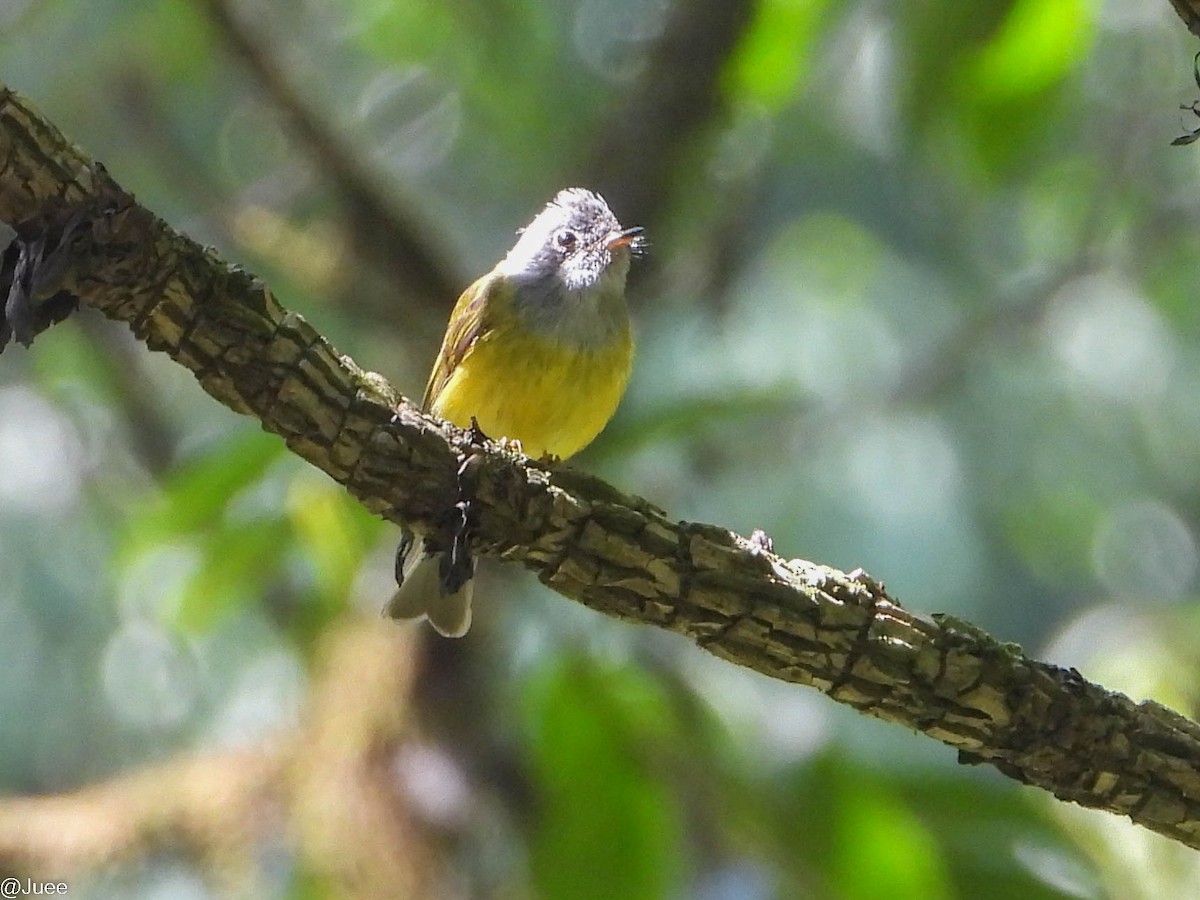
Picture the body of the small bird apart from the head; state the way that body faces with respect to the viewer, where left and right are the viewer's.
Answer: facing the viewer and to the right of the viewer
